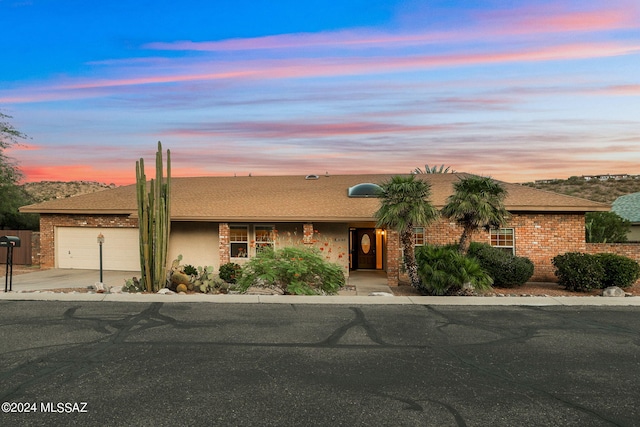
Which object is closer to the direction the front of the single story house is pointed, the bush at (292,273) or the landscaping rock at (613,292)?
the bush

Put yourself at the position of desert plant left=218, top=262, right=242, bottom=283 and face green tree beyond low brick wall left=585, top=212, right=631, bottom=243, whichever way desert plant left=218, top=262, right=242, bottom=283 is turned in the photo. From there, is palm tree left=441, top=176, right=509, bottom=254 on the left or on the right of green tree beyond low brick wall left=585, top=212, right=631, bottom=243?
right

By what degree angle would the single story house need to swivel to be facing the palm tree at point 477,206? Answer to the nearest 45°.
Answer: approximately 45° to its left

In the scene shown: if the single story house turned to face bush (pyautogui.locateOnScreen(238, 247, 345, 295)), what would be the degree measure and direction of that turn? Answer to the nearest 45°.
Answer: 0° — it already faces it

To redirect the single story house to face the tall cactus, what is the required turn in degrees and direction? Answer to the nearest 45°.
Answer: approximately 45° to its right

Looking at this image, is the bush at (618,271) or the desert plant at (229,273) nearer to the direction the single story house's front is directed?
the desert plant

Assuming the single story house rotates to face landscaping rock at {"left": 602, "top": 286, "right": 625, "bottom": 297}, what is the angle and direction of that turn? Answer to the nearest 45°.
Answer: approximately 45° to its left

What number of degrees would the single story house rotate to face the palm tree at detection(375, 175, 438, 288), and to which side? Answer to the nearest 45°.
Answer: approximately 45° to its left

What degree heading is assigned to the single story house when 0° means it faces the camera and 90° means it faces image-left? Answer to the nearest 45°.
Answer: approximately 0°

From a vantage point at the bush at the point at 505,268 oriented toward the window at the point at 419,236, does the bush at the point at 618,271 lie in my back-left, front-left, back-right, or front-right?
back-right

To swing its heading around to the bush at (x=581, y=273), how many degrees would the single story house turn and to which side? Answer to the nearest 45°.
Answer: approximately 45° to its left

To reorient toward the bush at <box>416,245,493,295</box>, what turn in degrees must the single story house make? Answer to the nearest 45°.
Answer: approximately 45° to its left
